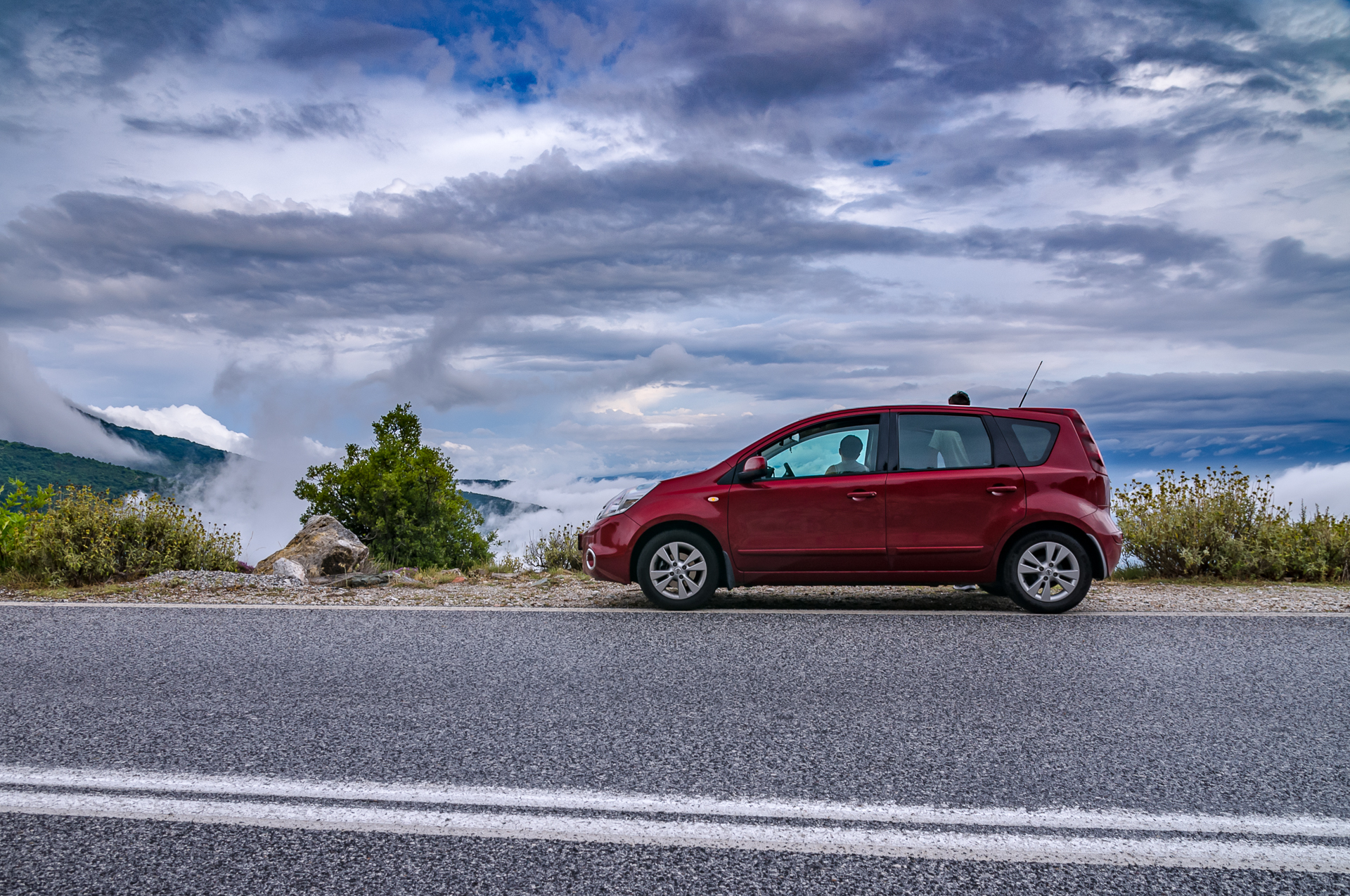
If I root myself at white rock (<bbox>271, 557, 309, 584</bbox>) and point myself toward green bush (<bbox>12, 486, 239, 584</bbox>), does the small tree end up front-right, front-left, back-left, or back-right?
back-right

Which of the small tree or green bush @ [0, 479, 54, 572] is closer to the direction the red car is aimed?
the green bush

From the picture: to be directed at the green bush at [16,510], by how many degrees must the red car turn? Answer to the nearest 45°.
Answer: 0° — it already faces it

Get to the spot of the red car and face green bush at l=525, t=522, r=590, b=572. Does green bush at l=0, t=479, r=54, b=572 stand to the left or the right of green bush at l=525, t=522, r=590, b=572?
left

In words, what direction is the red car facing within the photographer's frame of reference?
facing to the left of the viewer

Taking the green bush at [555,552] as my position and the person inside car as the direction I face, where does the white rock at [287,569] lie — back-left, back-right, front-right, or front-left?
back-right

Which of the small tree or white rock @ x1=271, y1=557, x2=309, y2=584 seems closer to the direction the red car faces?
the white rock

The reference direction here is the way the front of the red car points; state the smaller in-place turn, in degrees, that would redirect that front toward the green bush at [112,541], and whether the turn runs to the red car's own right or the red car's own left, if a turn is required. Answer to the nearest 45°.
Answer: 0° — it already faces it
